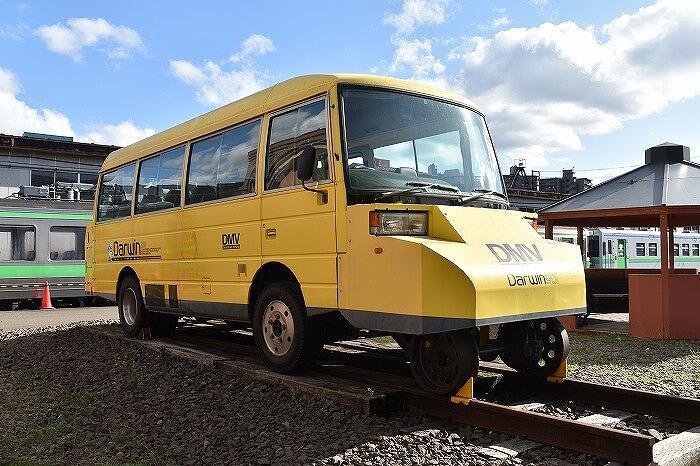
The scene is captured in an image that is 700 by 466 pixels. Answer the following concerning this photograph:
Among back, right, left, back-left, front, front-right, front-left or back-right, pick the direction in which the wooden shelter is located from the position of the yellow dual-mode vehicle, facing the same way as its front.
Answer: left

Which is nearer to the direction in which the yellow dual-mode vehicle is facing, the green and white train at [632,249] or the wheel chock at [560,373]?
the wheel chock

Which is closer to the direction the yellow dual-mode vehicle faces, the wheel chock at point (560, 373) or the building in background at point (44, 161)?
the wheel chock

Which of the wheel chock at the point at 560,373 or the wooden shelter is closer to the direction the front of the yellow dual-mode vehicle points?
the wheel chock

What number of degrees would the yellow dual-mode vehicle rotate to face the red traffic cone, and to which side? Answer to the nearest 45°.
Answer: approximately 180°

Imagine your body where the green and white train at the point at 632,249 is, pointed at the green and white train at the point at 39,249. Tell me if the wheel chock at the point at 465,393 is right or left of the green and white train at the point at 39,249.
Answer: left

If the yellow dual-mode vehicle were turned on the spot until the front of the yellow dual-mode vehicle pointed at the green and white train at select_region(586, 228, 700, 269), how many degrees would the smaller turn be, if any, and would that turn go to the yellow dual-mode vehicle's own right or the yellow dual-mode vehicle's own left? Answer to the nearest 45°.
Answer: approximately 90° to the yellow dual-mode vehicle's own left

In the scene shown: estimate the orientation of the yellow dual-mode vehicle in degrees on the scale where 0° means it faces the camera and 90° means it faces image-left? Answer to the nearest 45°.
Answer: approximately 315°

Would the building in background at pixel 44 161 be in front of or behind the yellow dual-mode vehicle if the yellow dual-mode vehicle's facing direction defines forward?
behind

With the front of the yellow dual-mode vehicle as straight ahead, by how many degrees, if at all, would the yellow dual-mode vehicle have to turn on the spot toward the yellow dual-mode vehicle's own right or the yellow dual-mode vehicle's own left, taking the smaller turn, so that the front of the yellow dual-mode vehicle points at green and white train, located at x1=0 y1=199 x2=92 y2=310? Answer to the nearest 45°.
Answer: approximately 180°

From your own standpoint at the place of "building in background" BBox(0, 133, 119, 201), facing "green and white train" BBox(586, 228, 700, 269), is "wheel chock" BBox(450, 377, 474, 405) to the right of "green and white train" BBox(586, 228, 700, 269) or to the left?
right
